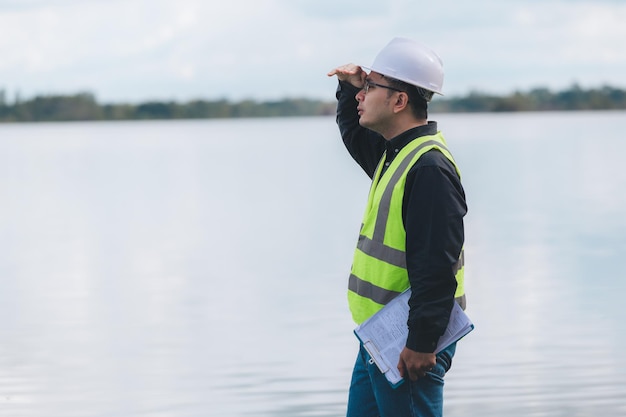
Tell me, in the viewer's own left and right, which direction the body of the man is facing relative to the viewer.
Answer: facing to the left of the viewer

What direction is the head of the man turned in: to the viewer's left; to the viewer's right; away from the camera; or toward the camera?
to the viewer's left
